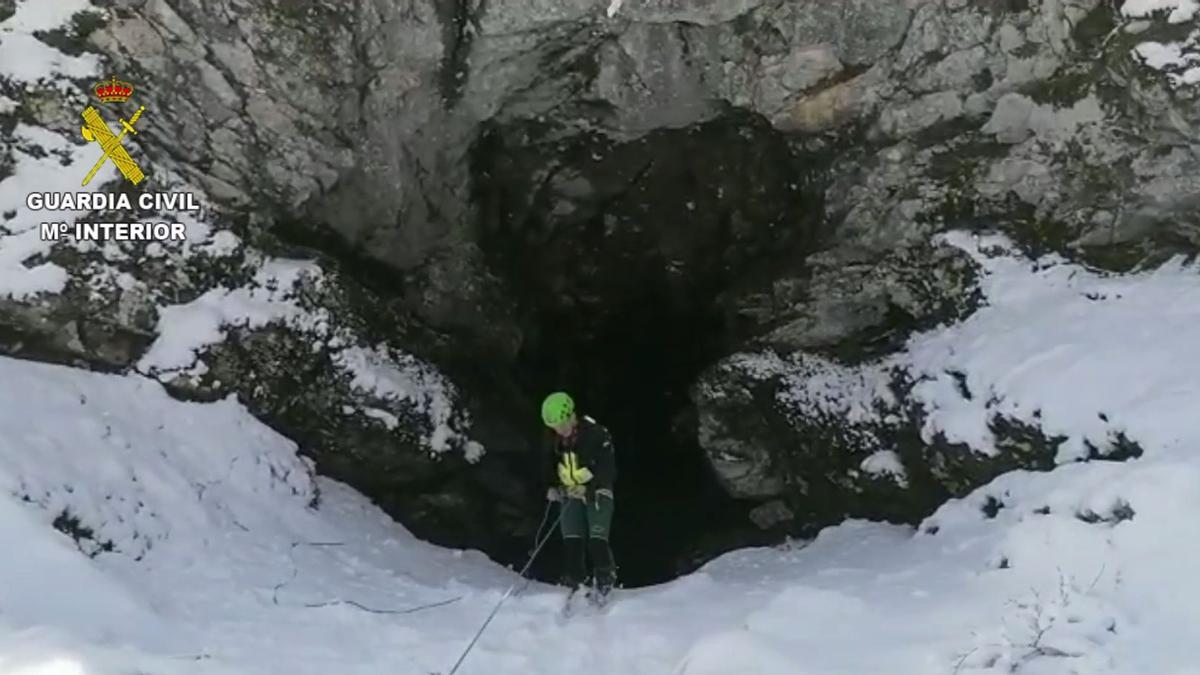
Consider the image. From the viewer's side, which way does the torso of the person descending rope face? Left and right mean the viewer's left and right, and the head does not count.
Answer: facing the viewer and to the left of the viewer
